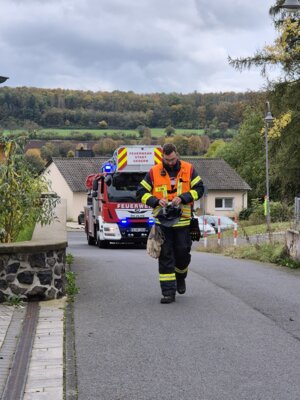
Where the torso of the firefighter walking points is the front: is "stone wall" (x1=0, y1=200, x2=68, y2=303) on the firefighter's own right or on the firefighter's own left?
on the firefighter's own right

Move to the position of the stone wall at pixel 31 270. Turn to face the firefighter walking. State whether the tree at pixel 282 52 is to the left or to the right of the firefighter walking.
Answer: left

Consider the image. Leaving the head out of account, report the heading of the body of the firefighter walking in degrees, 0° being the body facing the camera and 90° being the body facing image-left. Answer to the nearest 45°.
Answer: approximately 0°

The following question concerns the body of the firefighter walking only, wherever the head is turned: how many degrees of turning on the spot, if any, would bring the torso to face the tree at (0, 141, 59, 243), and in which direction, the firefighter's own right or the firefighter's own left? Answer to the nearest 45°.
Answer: approximately 90° to the firefighter's own right

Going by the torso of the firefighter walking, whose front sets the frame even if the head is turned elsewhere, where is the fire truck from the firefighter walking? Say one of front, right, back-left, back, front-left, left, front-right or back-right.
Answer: back

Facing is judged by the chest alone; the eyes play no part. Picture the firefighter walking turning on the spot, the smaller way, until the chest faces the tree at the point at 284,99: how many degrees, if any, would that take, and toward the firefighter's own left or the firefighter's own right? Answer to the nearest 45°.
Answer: approximately 180°

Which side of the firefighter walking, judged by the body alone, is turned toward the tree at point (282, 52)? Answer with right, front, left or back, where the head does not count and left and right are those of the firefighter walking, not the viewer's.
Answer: back
